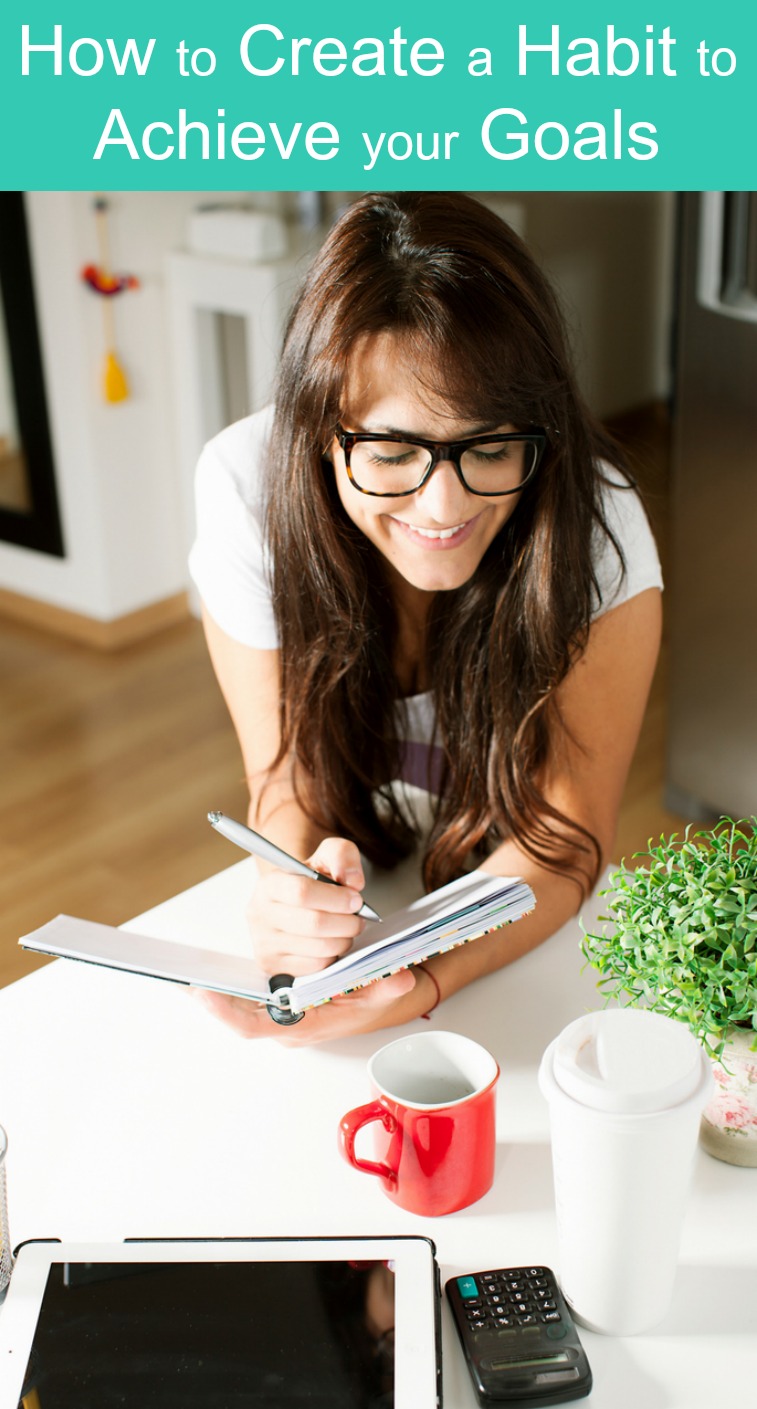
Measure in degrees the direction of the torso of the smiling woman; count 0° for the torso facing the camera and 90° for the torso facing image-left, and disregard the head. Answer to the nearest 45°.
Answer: approximately 0°
